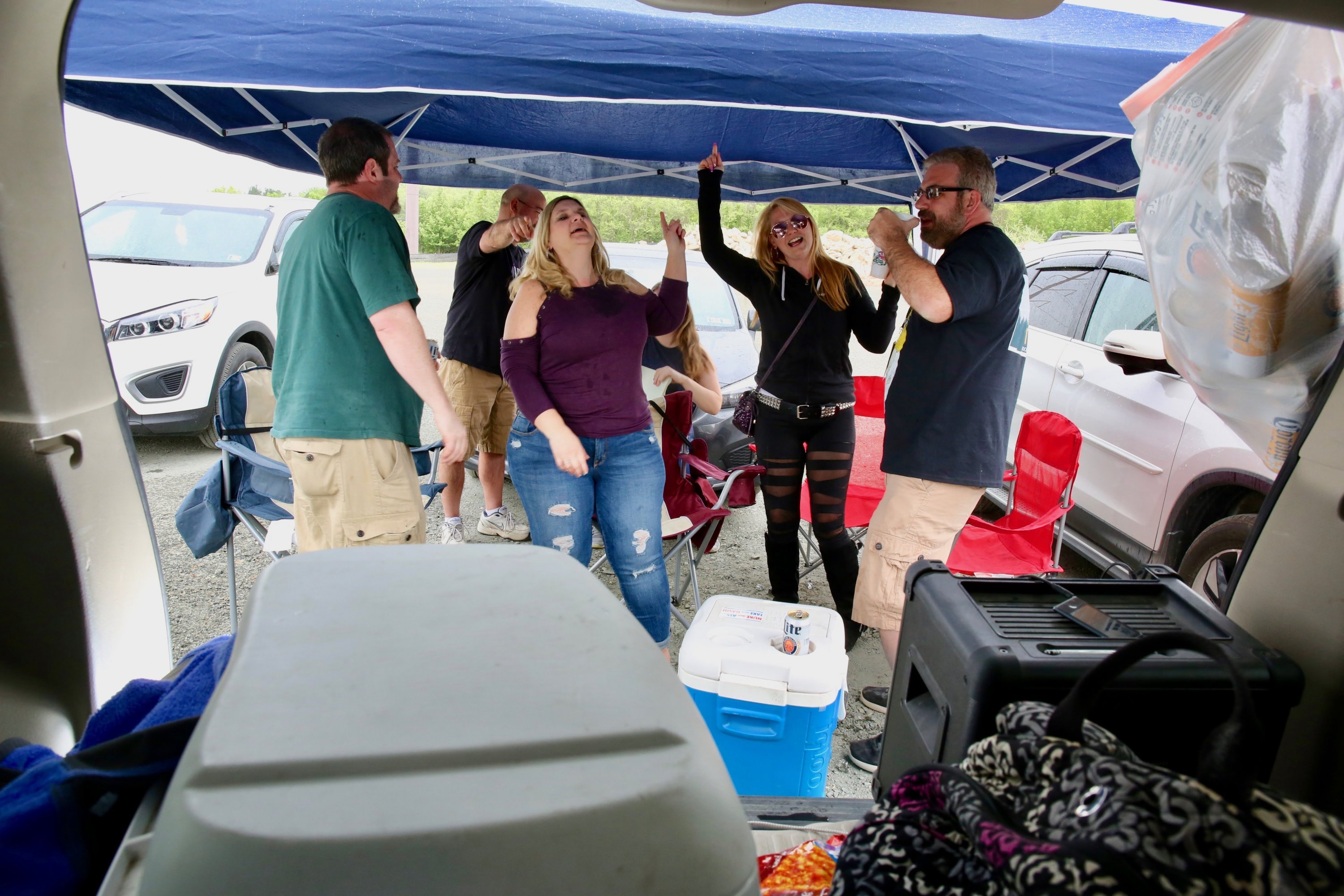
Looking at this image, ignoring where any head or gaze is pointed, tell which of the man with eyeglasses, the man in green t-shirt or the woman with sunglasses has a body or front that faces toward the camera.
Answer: the woman with sunglasses

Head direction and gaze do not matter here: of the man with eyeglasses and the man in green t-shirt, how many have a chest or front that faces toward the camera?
0

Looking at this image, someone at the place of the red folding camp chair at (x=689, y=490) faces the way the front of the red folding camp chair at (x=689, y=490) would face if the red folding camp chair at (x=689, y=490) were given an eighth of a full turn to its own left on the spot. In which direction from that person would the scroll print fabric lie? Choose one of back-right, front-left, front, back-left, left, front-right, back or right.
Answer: right

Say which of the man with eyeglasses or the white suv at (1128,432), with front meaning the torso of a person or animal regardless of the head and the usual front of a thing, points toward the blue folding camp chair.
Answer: the man with eyeglasses

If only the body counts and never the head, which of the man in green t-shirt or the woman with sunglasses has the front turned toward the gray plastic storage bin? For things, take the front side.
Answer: the woman with sunglasses

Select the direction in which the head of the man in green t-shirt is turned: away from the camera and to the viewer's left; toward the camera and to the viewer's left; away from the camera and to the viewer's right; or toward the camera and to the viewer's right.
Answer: away from the camera and to the viewer's right

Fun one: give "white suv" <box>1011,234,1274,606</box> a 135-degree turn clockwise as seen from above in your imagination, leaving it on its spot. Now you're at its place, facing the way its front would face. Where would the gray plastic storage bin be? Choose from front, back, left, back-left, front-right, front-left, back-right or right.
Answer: left

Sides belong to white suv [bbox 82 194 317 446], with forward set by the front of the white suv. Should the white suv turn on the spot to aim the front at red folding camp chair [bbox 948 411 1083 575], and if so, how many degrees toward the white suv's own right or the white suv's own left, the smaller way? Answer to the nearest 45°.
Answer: approximately 90° to the white suv's own left

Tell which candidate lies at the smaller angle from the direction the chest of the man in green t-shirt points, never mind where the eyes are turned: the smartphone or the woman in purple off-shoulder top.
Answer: the woman in purple off-shoulder top

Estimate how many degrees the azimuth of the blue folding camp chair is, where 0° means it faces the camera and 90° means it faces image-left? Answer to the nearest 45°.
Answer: approximately 315°

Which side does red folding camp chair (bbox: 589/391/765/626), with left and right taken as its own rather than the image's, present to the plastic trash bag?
front

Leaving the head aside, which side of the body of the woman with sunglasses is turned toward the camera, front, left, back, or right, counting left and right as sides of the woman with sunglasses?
front

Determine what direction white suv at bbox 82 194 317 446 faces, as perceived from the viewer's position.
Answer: facing the viewer and to the left of the viewer

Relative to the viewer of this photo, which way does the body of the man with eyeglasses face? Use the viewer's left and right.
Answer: facing to the left of the viewer

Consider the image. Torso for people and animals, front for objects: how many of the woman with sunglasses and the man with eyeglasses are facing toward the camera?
1

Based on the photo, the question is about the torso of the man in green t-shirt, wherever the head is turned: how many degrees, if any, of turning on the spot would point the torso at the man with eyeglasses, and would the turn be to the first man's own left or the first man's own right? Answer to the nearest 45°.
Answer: approximately 45° to the first man's own right

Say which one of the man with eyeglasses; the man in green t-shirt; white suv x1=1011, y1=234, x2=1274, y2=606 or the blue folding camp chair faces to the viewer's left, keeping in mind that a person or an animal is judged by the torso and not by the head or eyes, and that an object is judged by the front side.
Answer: the man with eyeglasses
